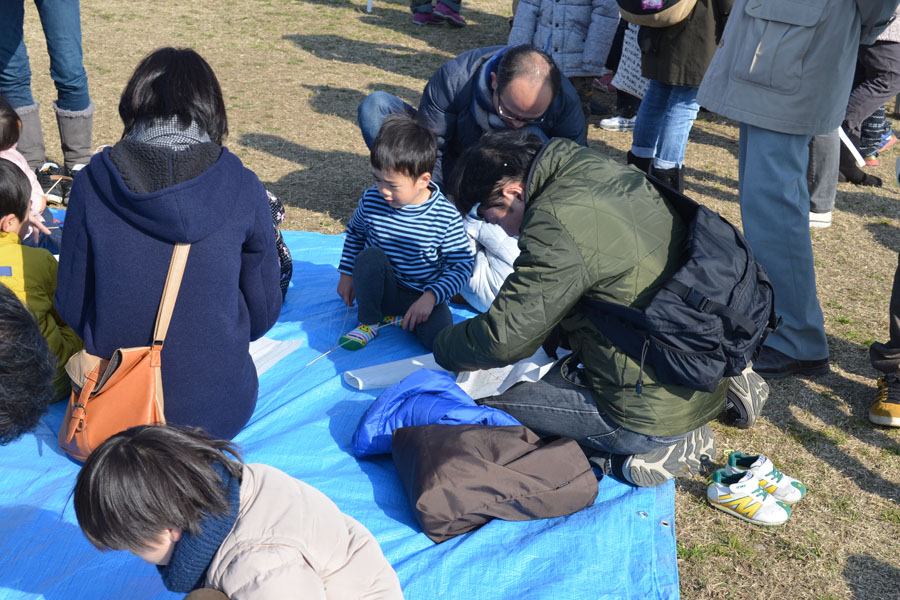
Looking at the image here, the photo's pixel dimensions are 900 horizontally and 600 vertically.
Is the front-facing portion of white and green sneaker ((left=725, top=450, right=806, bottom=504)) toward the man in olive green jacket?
no

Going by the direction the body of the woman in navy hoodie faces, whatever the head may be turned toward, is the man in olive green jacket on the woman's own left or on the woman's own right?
on the woman's own right

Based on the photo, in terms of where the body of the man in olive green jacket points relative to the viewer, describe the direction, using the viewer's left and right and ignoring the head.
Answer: facing to the left of the viewer

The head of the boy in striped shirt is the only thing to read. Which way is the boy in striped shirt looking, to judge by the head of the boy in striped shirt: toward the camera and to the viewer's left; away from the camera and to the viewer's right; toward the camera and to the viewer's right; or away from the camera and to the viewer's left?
toward the camera and to the viewer's left

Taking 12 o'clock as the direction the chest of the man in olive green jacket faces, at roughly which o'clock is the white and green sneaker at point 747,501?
The white and green sneaker is roughly at 6 o'clock from the man in olive green jacket.

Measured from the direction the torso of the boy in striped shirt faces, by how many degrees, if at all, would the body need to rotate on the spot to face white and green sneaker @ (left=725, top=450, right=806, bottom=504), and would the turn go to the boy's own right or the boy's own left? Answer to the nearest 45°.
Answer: approximately 90° to the boy's own left

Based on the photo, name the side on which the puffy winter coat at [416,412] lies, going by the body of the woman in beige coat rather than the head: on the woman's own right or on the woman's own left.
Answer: on the woman's own right

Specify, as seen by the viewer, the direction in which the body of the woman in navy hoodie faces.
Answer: away from the camera

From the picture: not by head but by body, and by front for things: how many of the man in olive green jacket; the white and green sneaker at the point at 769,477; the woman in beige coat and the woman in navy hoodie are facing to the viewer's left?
2

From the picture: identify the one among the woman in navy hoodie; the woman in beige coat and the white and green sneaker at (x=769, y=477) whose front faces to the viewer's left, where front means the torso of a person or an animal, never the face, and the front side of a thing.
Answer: the woman in beige coat

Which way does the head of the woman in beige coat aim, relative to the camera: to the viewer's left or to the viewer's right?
to the viewer's left

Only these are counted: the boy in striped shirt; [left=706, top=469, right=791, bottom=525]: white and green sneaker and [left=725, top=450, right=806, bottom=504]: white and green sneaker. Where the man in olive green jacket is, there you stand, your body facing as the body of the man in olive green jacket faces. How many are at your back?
2

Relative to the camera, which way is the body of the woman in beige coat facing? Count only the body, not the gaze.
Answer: to the viewer's left

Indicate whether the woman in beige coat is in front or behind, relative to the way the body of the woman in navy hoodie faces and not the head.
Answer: behind

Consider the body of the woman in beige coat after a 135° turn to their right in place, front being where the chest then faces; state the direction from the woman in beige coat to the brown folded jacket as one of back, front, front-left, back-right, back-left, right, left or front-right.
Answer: front

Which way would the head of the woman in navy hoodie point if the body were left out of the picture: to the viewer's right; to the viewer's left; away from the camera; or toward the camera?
away from the camera

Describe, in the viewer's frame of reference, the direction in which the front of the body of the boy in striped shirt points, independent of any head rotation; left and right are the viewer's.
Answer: facing the viewer and to the left of the viewer
